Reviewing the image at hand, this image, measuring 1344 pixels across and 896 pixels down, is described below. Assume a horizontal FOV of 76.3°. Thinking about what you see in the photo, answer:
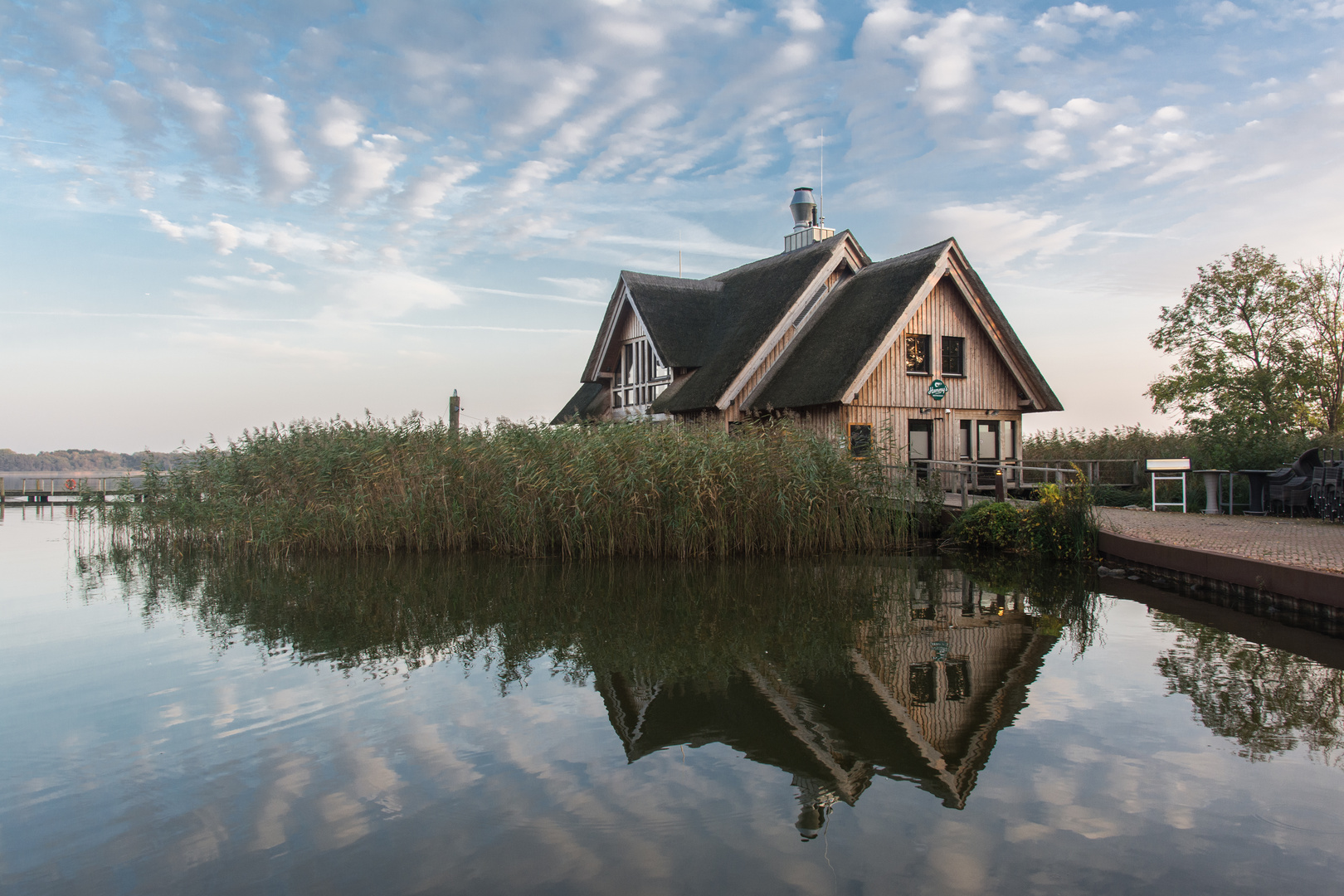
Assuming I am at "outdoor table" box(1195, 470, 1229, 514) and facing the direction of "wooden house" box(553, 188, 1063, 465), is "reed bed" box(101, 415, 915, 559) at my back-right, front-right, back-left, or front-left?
front-left

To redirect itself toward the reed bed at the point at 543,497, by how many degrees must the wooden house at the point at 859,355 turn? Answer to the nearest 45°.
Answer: approximately 90° to its right

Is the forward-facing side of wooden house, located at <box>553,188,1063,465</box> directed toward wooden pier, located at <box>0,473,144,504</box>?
no

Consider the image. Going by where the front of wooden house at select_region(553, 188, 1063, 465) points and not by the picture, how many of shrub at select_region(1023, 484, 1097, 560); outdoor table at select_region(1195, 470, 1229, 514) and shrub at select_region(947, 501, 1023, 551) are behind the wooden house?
0

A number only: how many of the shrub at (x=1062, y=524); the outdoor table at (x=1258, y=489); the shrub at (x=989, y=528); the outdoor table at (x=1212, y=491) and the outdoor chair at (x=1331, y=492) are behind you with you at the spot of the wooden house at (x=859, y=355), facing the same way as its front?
0

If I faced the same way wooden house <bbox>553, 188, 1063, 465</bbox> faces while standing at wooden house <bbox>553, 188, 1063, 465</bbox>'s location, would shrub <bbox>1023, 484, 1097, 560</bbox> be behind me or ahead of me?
ahead

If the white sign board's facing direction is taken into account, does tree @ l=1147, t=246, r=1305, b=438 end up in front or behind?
behind

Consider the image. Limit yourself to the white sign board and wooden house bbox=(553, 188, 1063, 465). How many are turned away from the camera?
0

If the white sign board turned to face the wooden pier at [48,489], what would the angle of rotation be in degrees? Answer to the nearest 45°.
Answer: approximately 90° to its right

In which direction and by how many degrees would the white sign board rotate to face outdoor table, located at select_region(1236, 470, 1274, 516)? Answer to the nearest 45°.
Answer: approximately 135° to its left

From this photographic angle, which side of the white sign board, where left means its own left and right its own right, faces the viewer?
front

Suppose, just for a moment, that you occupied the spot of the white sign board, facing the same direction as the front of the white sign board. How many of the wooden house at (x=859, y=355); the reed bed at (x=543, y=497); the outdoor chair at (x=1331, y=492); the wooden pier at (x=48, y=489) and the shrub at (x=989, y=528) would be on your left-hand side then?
1

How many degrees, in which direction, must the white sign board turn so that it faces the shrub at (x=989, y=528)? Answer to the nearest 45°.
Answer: approximately 45° to its right

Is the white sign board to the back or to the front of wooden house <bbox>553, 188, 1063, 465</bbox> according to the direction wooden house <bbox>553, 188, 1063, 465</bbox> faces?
to the front
